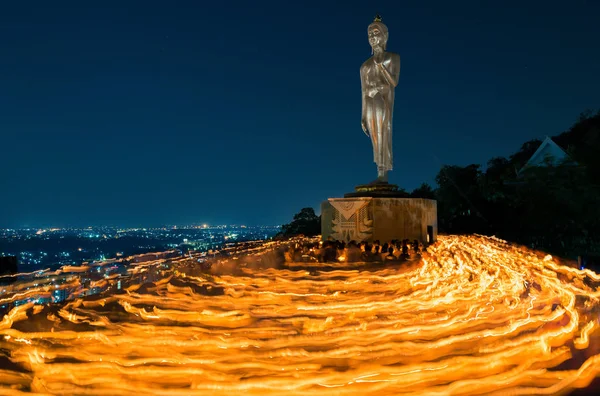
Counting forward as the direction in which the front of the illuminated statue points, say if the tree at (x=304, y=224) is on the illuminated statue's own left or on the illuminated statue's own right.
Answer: on the illuminated statue's own right

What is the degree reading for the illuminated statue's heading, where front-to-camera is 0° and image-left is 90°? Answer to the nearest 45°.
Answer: approximately 45°

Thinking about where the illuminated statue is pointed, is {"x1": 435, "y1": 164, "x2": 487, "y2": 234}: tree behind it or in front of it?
behind
